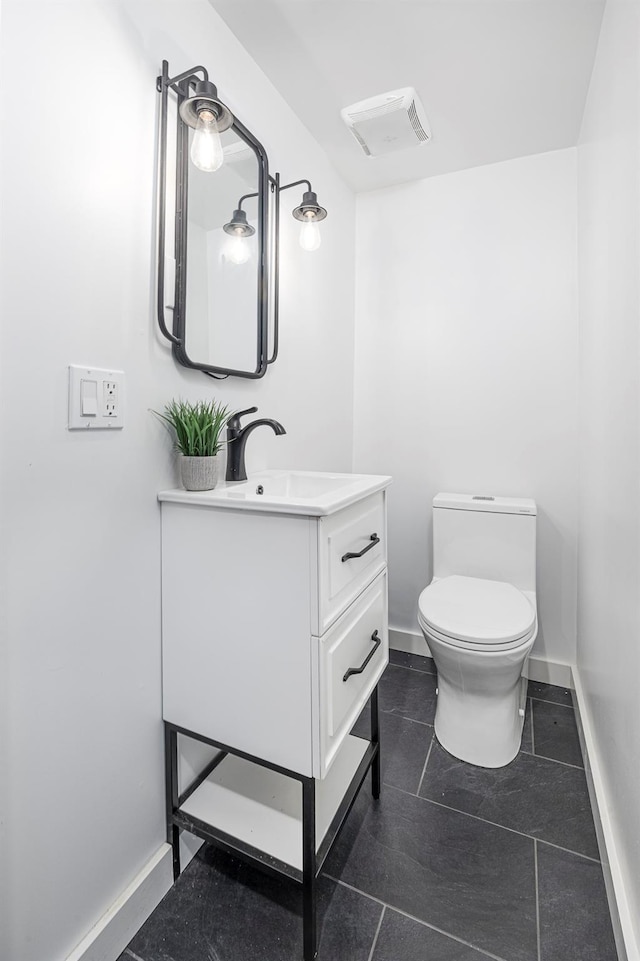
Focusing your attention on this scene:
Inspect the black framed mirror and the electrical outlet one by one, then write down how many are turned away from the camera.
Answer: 0

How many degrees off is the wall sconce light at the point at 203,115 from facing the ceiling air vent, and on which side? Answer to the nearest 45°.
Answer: approximately 90° to its left

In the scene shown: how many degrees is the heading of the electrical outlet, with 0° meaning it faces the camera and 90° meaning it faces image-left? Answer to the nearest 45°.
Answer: approximately 315°
